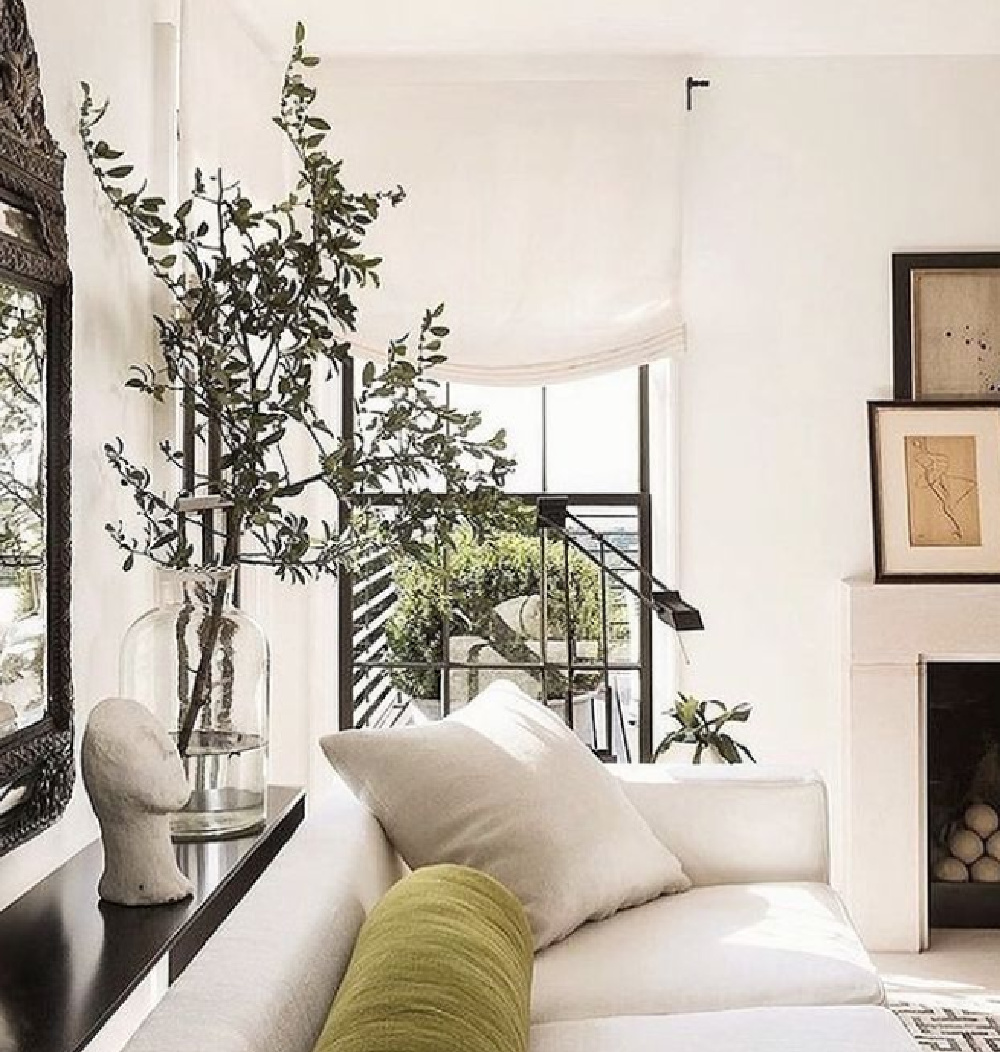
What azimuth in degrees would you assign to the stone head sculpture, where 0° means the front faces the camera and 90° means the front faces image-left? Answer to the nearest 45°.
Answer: approximately 270°

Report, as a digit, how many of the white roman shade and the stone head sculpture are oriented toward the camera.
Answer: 1

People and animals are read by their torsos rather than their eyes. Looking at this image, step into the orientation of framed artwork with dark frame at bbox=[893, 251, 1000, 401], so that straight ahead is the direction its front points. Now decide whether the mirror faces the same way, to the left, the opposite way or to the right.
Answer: to the left

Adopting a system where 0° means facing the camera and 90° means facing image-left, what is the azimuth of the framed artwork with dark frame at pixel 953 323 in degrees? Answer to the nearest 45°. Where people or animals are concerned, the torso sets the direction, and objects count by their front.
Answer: approximately 0°

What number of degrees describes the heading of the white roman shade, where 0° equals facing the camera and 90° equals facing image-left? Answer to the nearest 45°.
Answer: approximately 0°
